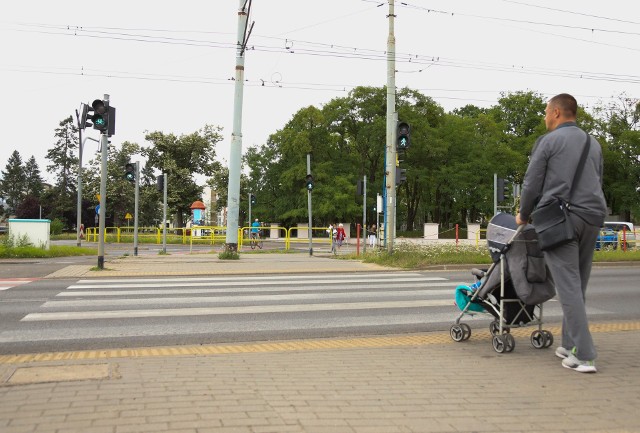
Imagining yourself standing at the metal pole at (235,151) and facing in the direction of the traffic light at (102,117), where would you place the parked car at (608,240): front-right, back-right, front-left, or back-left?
back-left

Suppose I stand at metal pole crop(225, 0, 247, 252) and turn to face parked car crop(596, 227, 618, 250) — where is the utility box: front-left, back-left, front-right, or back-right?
back-left

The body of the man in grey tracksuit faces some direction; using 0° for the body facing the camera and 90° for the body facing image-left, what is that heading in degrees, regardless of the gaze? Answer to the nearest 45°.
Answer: approximately 135°

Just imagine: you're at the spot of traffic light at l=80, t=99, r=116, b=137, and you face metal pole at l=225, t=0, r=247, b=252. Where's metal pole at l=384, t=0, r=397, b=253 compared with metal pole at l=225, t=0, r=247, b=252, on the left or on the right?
right

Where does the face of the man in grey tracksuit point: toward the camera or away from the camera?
away from the camera

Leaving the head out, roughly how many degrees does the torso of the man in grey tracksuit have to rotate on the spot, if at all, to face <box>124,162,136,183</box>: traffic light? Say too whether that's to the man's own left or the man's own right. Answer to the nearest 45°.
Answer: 0° — they already face it

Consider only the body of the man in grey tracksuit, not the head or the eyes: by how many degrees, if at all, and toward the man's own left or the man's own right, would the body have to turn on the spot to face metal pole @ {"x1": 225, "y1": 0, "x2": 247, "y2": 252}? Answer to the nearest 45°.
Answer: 0° — they already face it

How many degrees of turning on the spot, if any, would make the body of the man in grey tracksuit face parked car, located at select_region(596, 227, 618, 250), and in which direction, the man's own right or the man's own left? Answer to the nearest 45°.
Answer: approximately 45° to the man's own right

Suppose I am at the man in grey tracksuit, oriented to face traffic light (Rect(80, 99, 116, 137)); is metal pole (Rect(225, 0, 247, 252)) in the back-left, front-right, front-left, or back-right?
front-right
